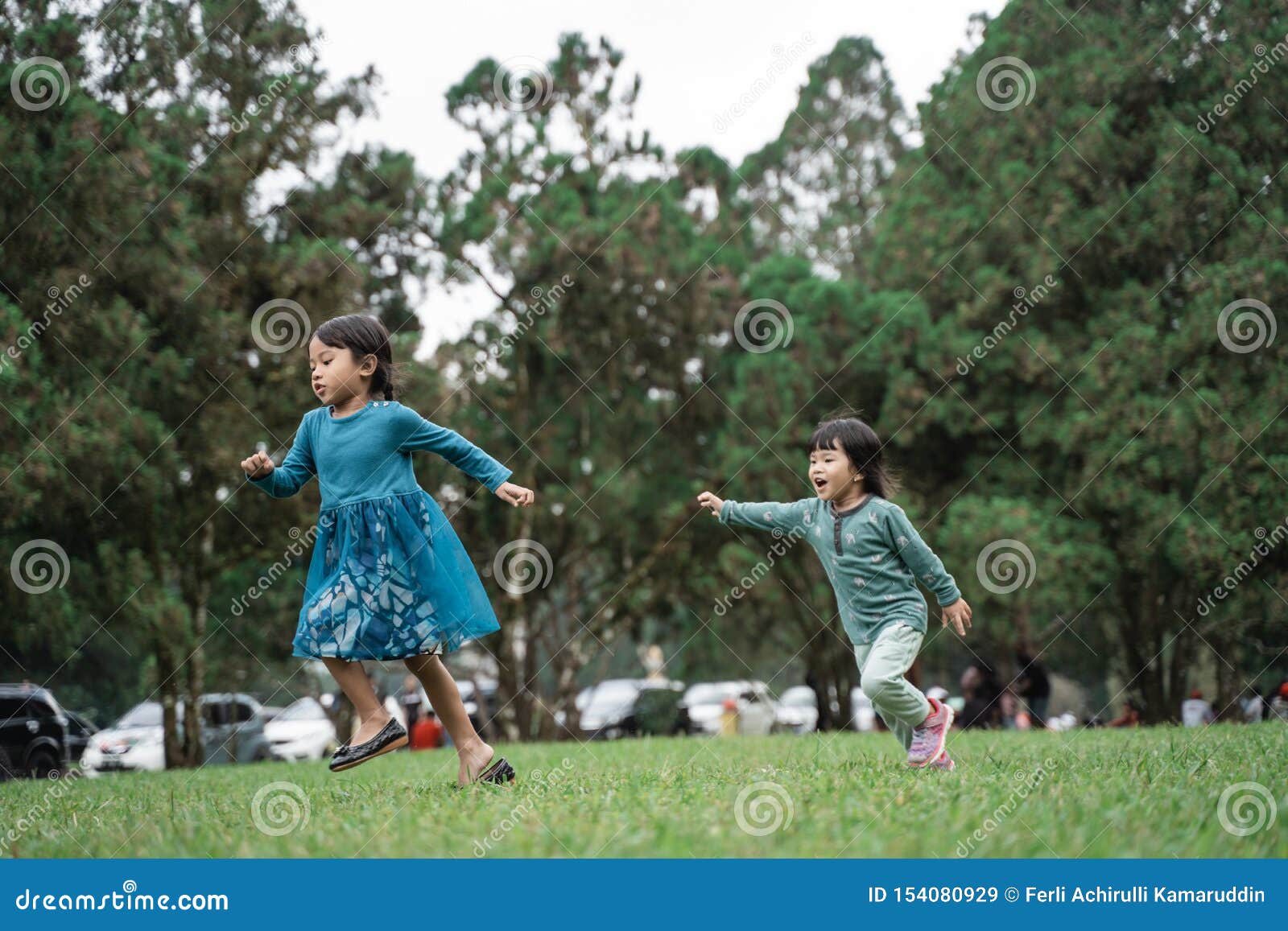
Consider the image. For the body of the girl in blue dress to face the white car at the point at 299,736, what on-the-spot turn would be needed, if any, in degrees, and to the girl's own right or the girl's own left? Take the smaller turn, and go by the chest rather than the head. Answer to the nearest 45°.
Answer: approximately 135° to the girl's own right

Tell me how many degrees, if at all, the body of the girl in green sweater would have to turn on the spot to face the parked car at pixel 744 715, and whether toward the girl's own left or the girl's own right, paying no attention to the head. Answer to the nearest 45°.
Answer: approximately 135° to the girl's own right

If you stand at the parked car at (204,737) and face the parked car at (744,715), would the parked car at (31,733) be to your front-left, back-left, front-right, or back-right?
back-right

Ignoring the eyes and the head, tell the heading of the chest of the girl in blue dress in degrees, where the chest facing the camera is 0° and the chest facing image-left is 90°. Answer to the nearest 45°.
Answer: approximately 45°

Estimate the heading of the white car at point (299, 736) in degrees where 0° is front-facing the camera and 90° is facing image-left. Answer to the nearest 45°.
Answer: approximately 45°

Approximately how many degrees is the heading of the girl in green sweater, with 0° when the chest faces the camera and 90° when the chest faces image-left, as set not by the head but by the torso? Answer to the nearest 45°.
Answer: approximately 45°
